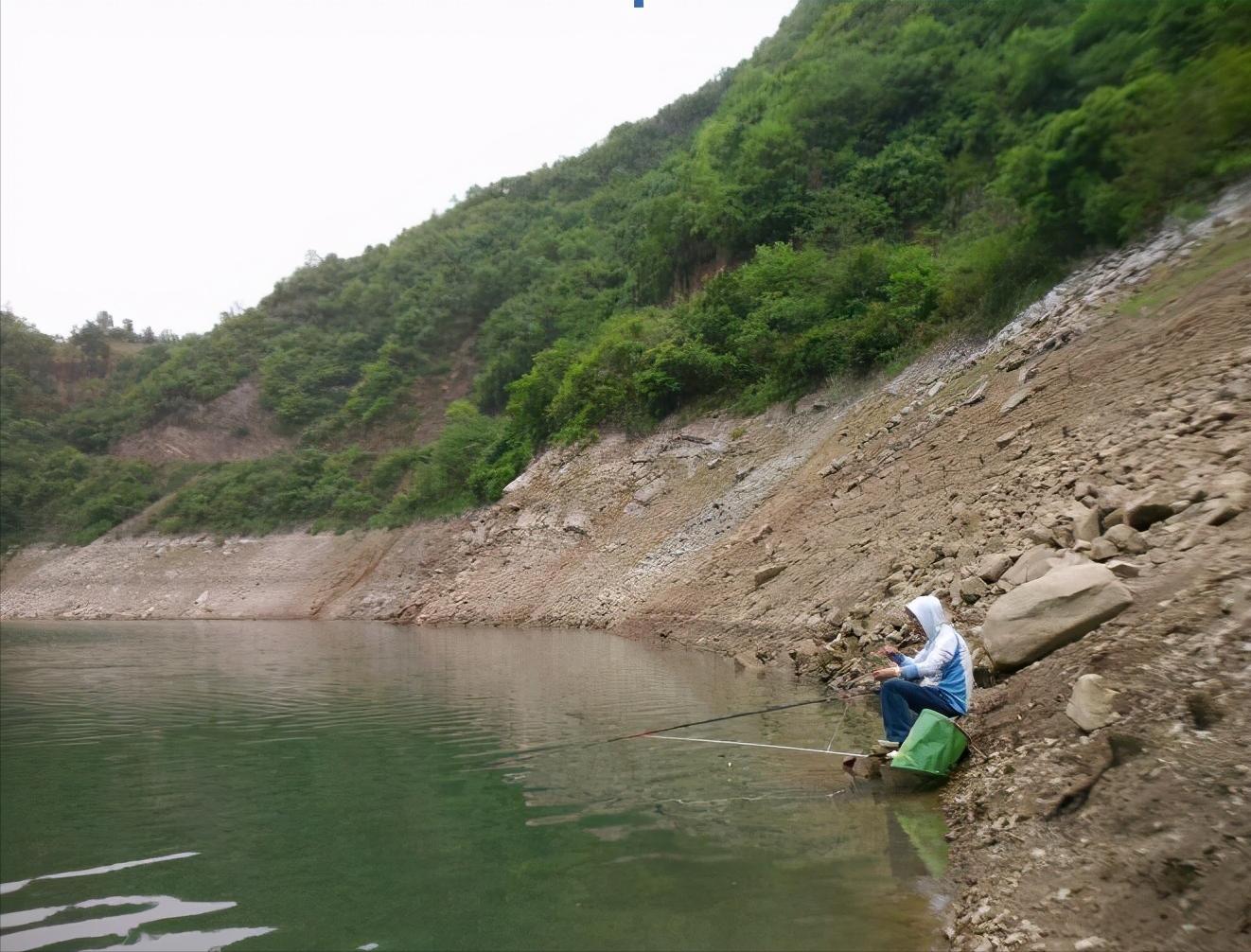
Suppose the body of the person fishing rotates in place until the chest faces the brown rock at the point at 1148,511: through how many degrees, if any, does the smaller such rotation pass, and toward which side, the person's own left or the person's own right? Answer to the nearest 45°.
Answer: approximately 135° to the person's own right

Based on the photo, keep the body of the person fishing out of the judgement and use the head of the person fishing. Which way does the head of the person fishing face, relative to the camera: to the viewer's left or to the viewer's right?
to the viewer's left

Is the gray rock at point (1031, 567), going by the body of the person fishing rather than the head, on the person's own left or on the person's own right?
on the person's own right

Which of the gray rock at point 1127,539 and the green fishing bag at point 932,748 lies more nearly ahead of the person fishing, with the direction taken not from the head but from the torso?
the green fishing bag

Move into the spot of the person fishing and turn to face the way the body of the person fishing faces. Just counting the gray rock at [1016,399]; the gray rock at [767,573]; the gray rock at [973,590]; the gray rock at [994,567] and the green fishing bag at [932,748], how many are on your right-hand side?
4

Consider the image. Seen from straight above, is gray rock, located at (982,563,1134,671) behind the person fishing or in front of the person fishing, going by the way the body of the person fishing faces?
behind

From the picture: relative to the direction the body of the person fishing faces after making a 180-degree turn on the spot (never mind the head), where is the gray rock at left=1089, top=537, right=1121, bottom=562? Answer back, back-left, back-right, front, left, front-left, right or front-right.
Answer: front-left

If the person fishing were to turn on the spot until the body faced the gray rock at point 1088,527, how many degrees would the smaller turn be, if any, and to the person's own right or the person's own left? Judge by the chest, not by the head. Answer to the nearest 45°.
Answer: approximately 135° to the person's own right

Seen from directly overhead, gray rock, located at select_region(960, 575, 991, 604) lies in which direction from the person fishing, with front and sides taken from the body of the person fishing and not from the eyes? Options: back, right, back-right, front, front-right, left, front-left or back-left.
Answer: right

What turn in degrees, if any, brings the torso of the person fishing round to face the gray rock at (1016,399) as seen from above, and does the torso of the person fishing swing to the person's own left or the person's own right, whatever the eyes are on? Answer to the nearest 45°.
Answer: approximately 90° to the person's own right

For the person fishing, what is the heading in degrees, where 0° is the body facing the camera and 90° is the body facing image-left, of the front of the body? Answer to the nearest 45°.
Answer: approximately 90°

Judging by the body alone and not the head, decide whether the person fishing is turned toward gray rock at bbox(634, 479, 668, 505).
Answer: no
